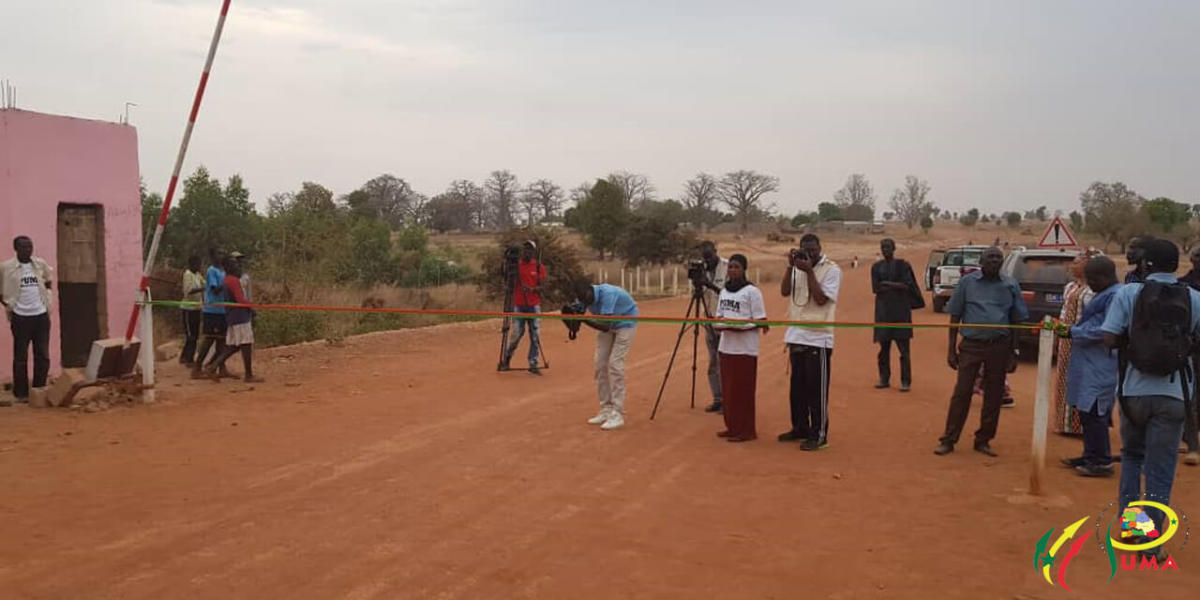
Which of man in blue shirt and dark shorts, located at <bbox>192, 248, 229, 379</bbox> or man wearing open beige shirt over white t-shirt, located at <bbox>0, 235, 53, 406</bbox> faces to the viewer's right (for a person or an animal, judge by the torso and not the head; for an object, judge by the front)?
the man in blue shirt and dark shorts

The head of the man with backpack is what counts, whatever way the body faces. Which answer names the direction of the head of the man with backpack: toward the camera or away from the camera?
away from the camera

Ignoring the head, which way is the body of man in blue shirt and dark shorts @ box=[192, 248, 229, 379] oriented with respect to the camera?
to the viewer's right

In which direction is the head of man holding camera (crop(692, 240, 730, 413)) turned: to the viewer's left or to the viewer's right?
to the viewer's left

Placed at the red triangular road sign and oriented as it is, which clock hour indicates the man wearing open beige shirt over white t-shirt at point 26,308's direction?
The man wearing open beige shirt over white t-shirt is roughly at 1 o'clock from the red triangular road sign.

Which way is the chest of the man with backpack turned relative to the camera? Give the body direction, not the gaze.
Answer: away from the camera
